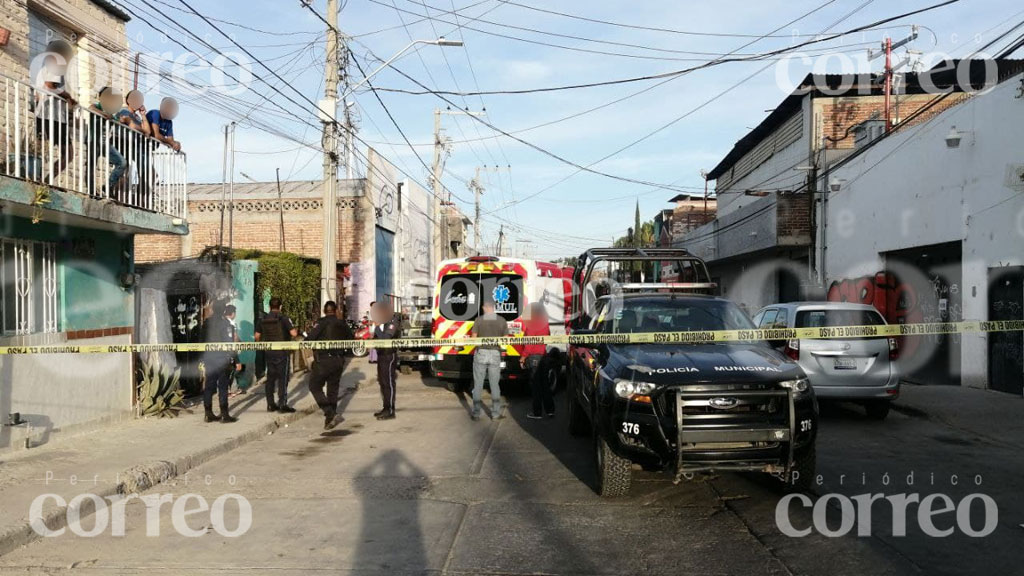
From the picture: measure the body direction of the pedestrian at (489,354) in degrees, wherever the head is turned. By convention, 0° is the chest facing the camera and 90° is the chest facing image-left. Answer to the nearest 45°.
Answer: approximately 180°

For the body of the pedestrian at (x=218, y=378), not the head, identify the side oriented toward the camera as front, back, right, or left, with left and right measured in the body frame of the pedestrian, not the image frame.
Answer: right

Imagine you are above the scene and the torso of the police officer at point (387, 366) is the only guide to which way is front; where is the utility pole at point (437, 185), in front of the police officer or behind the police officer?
behind

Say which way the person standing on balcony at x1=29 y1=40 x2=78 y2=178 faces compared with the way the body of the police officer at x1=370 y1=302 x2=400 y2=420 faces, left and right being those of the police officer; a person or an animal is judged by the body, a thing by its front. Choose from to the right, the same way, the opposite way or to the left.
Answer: to the left

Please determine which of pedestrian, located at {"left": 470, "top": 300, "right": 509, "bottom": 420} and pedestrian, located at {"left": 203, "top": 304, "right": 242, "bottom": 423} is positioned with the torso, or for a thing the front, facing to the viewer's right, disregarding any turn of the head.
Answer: pedestrian, located at {"left": 203, "top": 304, "right": 242, "bottom": 423}

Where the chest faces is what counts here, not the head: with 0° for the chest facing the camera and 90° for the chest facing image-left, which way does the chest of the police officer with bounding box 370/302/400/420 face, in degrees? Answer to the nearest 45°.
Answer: approximately 45°

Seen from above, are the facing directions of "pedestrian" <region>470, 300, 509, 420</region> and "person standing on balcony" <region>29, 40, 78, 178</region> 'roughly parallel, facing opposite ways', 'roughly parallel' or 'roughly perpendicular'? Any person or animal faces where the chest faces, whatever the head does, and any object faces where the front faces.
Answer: roughly perpendicular

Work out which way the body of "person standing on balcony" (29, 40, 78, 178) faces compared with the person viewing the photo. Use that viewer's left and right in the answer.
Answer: facing the viewer and to the right of the viewer

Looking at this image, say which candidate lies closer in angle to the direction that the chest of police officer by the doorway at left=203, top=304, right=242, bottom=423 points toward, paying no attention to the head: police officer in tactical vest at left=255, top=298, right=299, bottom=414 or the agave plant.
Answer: the police officer in tactical vest
